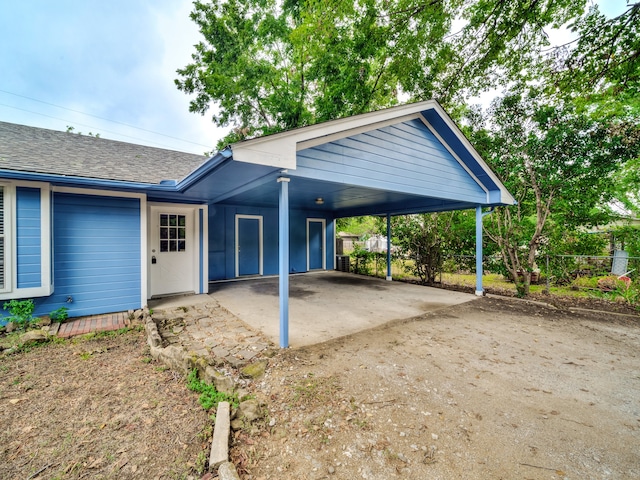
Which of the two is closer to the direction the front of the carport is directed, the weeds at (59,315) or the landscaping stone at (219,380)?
the landscaping stone
